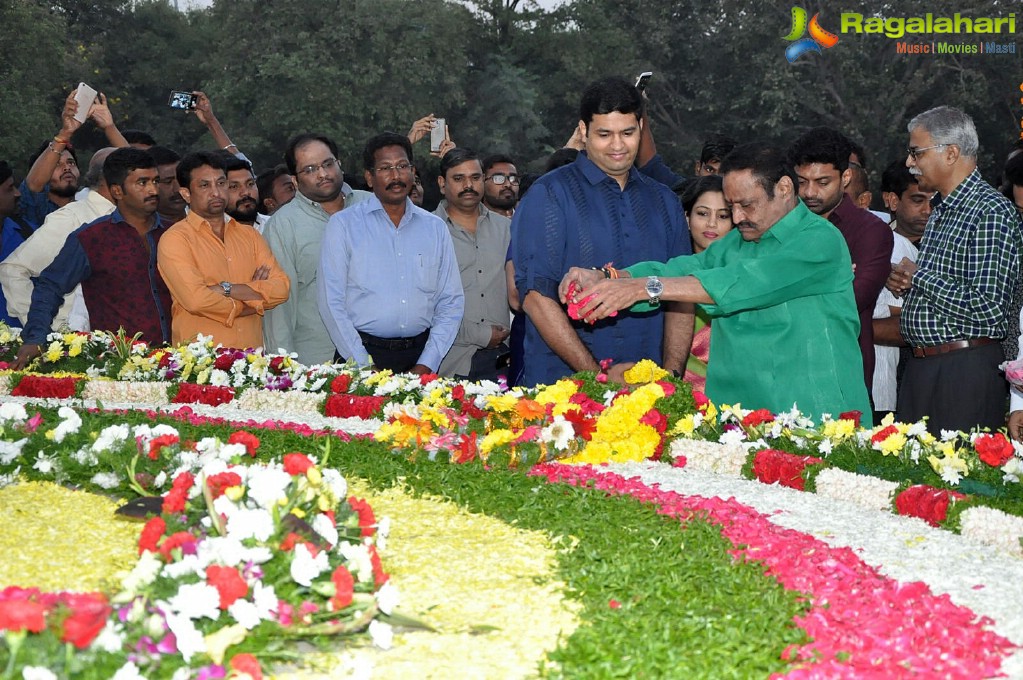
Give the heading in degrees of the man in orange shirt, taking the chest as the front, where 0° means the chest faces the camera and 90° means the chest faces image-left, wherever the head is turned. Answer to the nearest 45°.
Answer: approximately 315°

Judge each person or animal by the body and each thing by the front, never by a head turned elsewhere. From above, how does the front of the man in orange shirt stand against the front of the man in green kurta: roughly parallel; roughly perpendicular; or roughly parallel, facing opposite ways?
roughly perpendicular

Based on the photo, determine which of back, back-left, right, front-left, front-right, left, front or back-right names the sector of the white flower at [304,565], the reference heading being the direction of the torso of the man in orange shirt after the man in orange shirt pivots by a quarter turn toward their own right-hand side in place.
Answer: front-left

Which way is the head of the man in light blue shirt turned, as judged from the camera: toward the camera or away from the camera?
toward the camera

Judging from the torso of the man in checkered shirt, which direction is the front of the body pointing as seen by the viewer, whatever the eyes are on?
to the viewer's left

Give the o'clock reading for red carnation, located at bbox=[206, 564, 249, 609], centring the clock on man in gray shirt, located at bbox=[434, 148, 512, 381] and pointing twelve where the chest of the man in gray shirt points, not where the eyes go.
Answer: The red carnation is roughly at 12 o'clock from the man in gray shirt.

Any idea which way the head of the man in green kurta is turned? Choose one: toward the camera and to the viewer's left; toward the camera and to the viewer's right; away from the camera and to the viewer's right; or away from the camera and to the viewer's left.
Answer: toward the camera and to the viewer's left

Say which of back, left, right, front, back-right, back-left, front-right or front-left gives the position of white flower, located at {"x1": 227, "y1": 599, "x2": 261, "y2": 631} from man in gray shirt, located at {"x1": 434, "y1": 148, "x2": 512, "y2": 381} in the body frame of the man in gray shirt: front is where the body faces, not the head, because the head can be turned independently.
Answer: front

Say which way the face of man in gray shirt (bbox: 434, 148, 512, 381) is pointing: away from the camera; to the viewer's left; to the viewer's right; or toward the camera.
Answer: toward the camera

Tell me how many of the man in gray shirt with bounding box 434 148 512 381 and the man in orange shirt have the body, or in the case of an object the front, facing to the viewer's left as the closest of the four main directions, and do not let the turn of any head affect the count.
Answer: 0

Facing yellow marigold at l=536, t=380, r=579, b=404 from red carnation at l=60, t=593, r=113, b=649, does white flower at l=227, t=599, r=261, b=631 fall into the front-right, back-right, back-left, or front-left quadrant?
front-right

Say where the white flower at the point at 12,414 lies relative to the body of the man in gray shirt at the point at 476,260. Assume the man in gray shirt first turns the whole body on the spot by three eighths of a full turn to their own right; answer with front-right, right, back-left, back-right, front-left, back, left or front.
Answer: left

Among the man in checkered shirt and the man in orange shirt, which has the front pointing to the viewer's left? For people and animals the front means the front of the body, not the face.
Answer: the man in checkered shirt

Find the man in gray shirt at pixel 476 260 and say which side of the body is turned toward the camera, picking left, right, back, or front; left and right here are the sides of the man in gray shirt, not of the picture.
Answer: front

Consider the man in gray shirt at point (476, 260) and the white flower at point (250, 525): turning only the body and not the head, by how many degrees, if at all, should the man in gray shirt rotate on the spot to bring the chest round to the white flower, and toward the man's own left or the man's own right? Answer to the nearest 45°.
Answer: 0° — they already face it
